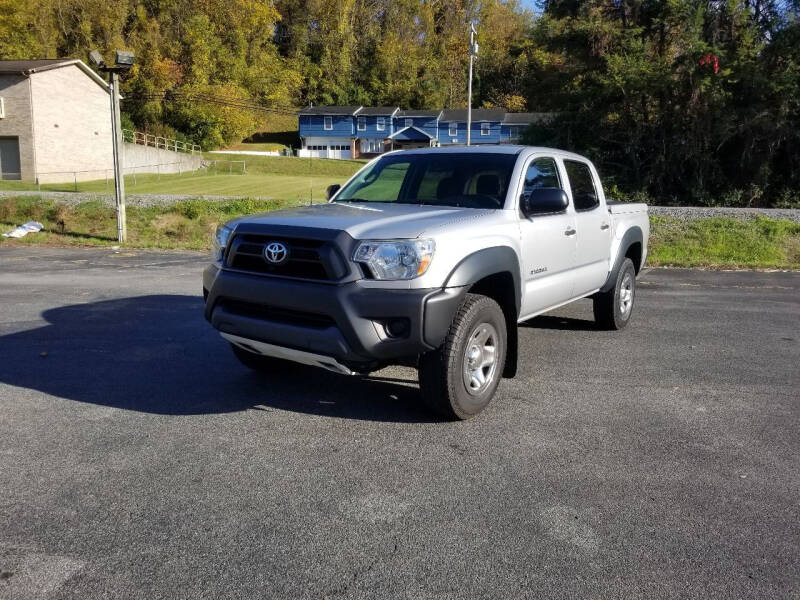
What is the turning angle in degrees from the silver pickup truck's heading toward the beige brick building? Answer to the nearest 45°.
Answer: approximately 90° to its right

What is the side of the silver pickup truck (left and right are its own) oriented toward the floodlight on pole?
right

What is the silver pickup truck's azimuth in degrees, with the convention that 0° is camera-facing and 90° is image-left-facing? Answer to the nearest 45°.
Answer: approximately 45°
